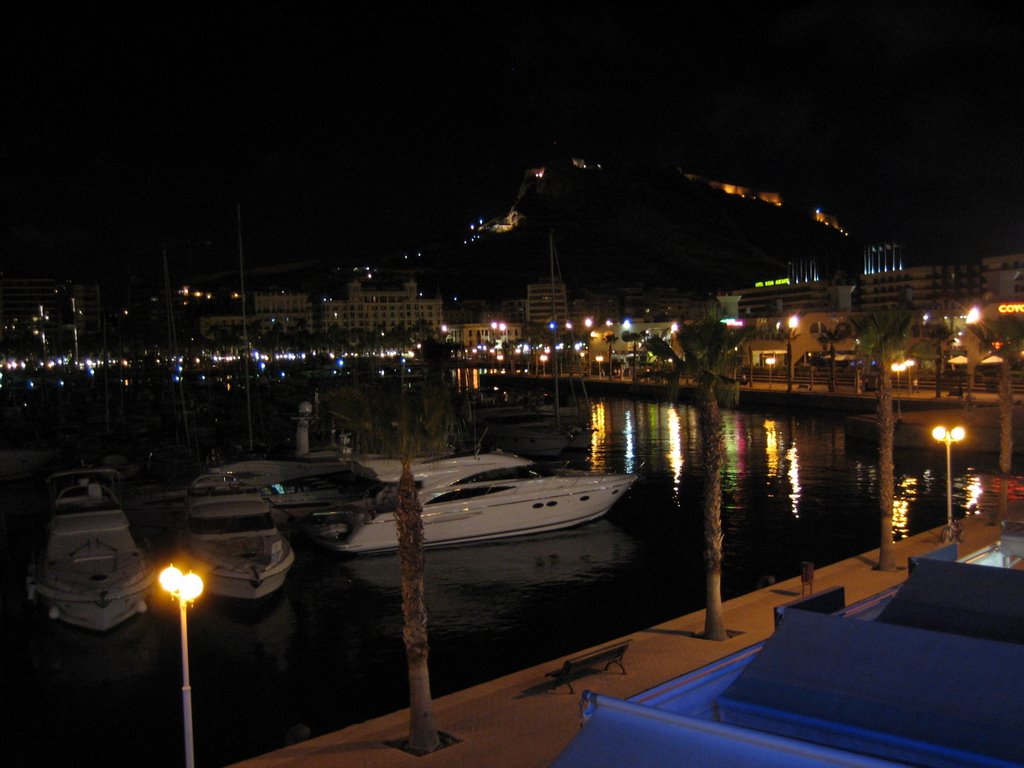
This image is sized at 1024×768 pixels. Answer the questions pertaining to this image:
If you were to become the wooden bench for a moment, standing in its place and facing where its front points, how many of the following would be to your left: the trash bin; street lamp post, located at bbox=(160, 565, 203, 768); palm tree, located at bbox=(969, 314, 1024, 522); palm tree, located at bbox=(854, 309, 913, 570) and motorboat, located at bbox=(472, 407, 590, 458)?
1

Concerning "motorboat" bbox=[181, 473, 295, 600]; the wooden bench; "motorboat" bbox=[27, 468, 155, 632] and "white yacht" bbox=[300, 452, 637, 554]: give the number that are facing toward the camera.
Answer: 2

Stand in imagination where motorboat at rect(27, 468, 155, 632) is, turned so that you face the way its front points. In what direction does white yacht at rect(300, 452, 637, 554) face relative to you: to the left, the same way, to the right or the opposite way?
to the left

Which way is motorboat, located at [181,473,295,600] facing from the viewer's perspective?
toward the camera

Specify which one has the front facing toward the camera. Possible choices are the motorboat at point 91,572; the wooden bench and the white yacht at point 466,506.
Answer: the motorboat

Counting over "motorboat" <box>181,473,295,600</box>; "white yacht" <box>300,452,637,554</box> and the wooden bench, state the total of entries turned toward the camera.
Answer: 1

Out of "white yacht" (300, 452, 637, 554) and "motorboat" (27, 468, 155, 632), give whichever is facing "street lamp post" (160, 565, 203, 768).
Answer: the motorboat

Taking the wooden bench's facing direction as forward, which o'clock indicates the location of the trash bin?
The trash bin is roughly at 3 o'clock from the wooden bench.

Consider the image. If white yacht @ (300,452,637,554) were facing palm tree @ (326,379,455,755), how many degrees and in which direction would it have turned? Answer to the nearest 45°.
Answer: approximately 135° to its right

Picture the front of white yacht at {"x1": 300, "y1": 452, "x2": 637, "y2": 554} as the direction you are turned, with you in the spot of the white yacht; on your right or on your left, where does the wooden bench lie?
on your right

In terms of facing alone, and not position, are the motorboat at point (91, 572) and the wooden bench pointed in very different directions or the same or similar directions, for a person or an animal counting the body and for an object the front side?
very different directions

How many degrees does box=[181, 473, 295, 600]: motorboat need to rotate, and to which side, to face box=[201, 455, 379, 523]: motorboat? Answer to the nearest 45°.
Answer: approximately 180°

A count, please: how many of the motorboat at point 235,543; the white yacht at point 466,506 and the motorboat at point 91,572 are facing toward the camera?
2

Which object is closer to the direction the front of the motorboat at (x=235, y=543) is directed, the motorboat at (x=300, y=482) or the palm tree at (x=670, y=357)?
the palm tree

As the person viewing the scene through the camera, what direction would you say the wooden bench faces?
facing away from the viewer and to the left of the viewer

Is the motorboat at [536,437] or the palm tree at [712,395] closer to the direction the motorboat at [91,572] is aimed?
the palm tree

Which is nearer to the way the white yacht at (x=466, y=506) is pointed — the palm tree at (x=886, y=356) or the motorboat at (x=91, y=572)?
the palm tree
